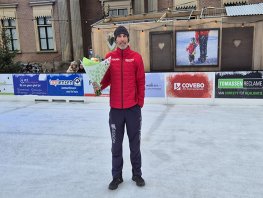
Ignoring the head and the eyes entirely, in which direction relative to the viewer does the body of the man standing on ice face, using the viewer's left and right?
facing the viewer

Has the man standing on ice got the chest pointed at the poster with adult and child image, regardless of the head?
no

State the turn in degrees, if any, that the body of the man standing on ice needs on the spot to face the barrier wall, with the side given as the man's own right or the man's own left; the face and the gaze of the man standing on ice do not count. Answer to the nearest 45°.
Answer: approximately 180°

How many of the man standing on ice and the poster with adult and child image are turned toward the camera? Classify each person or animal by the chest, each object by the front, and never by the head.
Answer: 2

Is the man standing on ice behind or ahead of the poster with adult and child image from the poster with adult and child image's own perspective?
ahead

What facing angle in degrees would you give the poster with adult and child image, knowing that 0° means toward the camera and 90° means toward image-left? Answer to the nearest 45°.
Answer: approximately 0°

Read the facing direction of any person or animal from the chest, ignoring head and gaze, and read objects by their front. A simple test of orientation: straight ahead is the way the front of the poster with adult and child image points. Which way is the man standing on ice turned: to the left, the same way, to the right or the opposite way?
the same way
